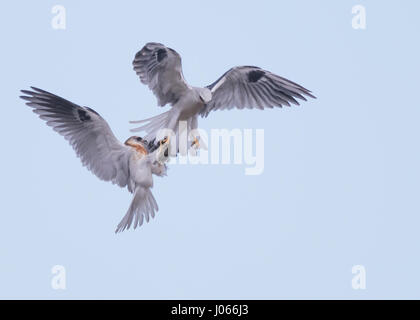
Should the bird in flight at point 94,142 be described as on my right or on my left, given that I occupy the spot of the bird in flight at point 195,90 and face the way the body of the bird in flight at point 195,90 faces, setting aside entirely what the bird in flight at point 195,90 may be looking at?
on my right

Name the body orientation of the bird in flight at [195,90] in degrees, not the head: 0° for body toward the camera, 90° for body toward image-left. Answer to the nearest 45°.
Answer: approximately 315°
